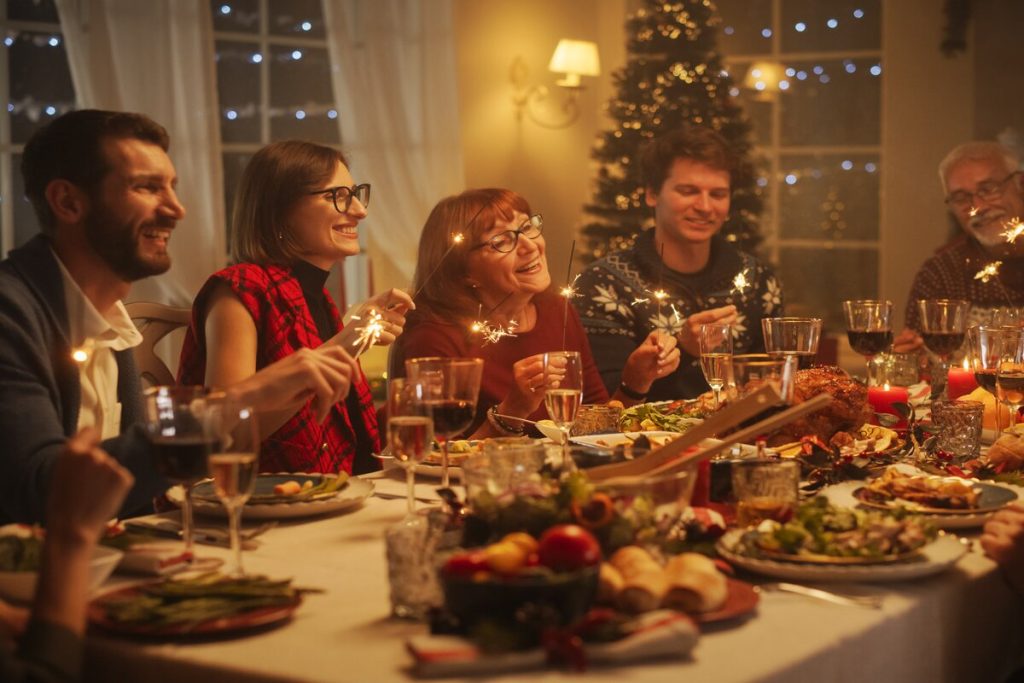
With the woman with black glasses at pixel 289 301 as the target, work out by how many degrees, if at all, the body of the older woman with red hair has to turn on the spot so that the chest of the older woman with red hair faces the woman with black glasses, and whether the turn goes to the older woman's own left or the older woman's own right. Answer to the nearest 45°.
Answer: approximately 90° to the older woman's own right

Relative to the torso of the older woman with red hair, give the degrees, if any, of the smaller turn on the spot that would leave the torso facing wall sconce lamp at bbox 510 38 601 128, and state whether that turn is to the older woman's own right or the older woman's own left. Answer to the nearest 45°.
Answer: approximately 135° to the older woman's own left

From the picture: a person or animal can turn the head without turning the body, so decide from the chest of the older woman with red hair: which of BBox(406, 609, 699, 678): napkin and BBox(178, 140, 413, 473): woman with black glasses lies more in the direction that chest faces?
the napkin

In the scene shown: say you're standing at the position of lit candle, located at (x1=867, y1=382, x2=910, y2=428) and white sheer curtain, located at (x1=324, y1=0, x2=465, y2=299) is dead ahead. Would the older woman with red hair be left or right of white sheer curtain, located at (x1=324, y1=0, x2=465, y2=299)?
left

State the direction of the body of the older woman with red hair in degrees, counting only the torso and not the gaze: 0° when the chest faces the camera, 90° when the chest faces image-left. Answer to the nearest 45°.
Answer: approximately 315°

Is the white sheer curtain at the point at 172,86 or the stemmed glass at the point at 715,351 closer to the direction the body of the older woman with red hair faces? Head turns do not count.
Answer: the stemmed glass
